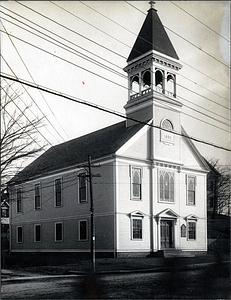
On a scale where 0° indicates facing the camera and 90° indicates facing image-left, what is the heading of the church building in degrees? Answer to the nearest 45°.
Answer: approximately 315°

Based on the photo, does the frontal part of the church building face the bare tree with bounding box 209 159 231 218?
no
